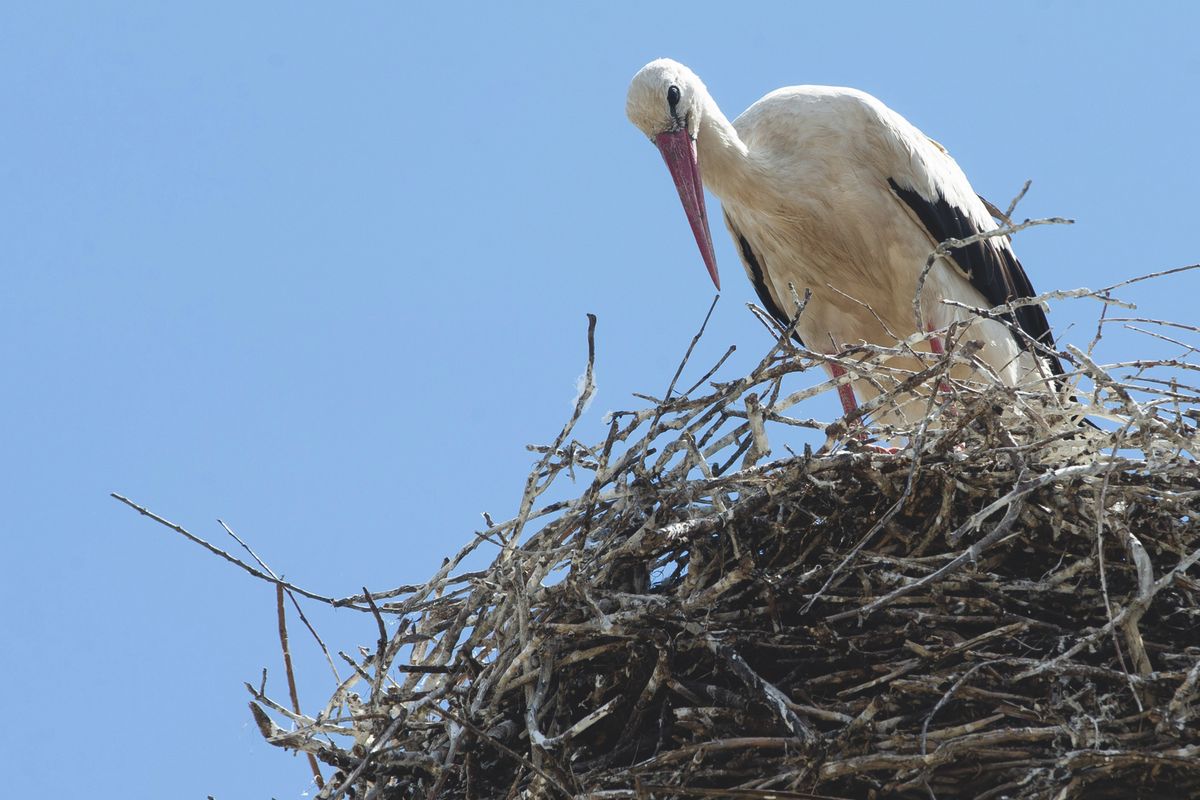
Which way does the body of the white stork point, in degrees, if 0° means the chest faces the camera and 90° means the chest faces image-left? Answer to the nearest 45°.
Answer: approximately 45°
